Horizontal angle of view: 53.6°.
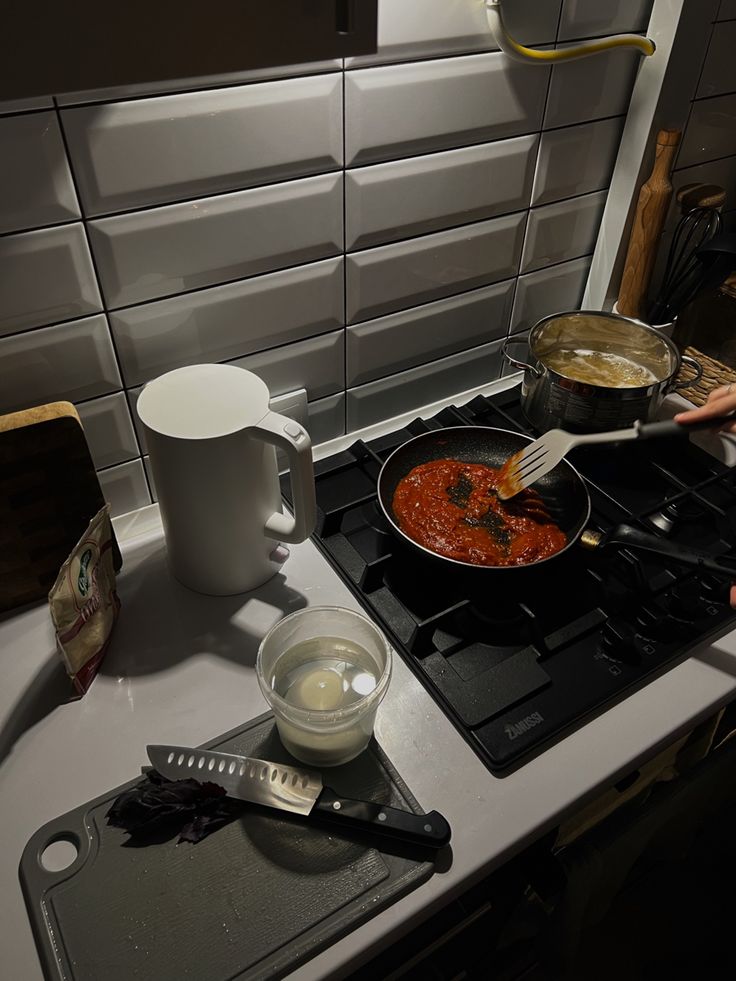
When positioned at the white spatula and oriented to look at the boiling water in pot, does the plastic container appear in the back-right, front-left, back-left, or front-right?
back-left

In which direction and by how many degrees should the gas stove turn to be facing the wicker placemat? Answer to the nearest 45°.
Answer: approximately 135° to its left

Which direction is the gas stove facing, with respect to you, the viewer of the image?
facing the viewer and to the right of the viewer

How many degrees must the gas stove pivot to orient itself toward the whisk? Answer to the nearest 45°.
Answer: approximately 135° to its left
